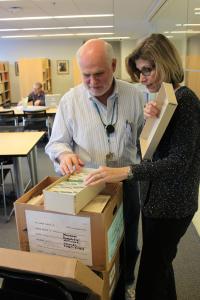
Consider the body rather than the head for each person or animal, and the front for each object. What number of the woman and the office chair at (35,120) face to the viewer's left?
1

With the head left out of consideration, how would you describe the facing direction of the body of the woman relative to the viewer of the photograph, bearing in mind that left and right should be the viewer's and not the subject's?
facing to the left of the viewer

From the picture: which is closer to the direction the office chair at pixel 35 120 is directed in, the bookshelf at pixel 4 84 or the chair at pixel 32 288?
the bookshelf

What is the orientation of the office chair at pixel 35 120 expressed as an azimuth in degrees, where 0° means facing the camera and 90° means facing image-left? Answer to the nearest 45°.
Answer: approximately 180°

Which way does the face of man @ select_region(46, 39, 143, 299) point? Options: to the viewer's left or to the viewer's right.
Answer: to the viewer's left

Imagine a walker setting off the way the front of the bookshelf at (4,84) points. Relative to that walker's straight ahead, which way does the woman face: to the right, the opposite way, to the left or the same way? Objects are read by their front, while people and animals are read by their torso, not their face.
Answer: the opposite way

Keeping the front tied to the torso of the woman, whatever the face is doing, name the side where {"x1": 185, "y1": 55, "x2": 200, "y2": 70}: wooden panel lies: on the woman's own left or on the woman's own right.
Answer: on the woman's own right
